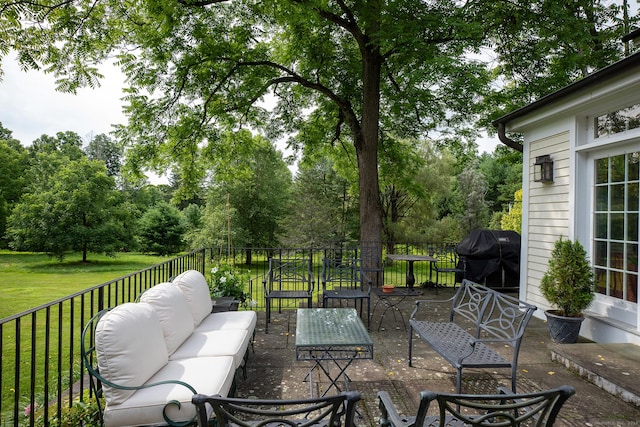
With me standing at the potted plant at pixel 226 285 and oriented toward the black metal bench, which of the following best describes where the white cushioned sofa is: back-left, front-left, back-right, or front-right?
front-right

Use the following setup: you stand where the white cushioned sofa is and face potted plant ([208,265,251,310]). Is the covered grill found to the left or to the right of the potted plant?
right

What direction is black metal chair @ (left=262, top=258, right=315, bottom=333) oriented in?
toward the camera

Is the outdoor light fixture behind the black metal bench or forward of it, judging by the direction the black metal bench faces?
behind

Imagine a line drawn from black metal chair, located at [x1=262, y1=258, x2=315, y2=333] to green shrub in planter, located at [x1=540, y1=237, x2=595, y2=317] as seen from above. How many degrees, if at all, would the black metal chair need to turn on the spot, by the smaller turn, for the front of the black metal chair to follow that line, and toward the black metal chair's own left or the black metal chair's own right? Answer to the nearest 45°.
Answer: approximately 45° to the black metal chair's own left

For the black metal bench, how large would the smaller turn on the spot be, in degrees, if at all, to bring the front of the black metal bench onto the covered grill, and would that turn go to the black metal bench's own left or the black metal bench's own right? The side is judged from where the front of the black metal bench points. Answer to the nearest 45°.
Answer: approximately 135° to the black metal bench's own right

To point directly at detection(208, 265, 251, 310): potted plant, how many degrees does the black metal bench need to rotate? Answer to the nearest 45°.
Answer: approximately 45° to its right

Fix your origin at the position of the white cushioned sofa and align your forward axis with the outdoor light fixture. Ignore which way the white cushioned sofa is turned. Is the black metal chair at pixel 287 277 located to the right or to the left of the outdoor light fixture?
left

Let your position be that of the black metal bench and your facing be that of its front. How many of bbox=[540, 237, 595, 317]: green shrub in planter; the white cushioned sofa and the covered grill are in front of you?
1

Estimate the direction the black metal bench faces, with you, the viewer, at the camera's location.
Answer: facing the viewer and to the left of the viewer

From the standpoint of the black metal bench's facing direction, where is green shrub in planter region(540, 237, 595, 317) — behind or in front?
behind

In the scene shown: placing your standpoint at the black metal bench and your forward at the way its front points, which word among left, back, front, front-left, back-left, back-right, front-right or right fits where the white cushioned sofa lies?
front

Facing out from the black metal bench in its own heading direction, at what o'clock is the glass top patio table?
The glass top patio table is roughly at 1 o'clock from the black metal bench.

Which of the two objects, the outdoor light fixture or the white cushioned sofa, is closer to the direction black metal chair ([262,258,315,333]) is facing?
the white cushioned sofa

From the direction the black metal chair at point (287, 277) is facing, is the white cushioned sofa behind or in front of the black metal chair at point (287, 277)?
in front

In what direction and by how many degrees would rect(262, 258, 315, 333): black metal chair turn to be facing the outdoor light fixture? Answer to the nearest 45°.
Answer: approximately 90° to its left

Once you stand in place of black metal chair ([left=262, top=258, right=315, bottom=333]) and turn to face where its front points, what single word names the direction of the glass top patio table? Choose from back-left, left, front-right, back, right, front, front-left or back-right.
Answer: front

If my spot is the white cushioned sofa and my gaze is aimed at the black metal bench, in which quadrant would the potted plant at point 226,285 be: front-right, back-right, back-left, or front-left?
front-left
